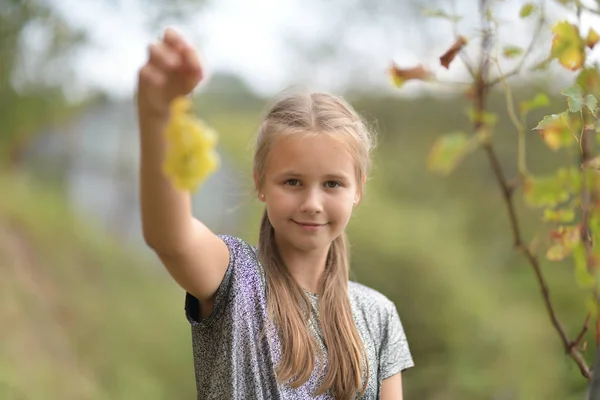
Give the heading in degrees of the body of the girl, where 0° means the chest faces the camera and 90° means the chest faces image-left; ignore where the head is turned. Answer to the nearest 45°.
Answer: approximately 0°
